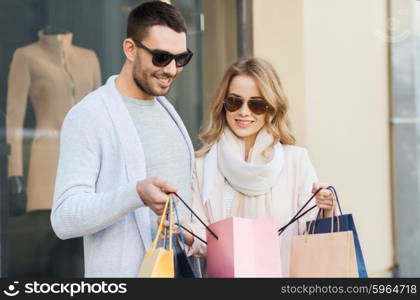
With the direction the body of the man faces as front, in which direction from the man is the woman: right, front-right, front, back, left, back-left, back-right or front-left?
left

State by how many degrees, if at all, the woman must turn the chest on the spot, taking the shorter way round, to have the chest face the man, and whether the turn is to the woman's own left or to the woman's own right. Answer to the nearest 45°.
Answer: approximately 45° to the woman's own right

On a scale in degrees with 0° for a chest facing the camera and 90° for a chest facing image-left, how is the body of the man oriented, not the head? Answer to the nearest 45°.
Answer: approximately 315°

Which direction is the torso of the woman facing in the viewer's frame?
toward the camera

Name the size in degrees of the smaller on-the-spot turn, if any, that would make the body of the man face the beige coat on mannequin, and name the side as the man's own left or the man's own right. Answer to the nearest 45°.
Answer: approximately 135° to the man's own left

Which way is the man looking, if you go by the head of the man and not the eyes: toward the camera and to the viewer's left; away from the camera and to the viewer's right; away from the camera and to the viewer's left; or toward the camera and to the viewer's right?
toward the camera and to the viewer's right

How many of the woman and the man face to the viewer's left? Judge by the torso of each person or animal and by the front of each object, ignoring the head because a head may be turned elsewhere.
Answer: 0

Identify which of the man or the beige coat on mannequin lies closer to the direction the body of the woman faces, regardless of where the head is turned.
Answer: the man
